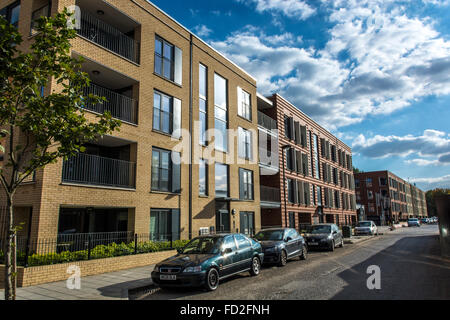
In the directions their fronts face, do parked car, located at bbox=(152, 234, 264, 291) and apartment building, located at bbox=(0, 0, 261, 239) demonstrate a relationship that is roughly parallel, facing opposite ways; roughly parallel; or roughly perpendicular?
roughly perpendicular

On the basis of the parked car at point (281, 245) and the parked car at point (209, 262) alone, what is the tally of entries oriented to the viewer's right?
0

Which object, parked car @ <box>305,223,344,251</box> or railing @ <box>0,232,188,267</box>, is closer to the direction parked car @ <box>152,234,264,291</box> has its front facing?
the railing

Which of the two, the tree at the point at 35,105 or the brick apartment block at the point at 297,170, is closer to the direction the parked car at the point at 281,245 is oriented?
the tree

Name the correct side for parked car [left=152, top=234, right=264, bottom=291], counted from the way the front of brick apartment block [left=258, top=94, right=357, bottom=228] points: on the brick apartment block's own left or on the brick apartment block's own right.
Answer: on the brick apartment block's own right

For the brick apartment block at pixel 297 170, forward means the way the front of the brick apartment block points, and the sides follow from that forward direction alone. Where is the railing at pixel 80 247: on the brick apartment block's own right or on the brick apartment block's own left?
on the brick apartment block's own right

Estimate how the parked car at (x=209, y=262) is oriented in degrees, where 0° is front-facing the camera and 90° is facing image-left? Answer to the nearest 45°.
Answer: approximately 45°

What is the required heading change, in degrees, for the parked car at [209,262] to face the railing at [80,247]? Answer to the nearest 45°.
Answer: approximately 90° to its right

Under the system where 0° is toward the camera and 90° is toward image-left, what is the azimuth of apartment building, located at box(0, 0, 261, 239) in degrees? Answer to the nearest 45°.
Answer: approximately 315°

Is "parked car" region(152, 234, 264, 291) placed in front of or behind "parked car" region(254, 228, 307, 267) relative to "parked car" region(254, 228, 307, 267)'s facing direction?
in front

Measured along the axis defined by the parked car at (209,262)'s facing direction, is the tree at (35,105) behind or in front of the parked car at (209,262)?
in front

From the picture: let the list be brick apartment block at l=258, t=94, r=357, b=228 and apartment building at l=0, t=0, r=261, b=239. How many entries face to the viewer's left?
0

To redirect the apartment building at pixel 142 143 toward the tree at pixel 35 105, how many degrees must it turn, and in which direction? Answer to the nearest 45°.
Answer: approximately 45° to its right

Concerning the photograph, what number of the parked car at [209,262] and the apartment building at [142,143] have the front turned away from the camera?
0

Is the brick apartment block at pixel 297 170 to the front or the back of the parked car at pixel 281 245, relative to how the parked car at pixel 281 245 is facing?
to the back
